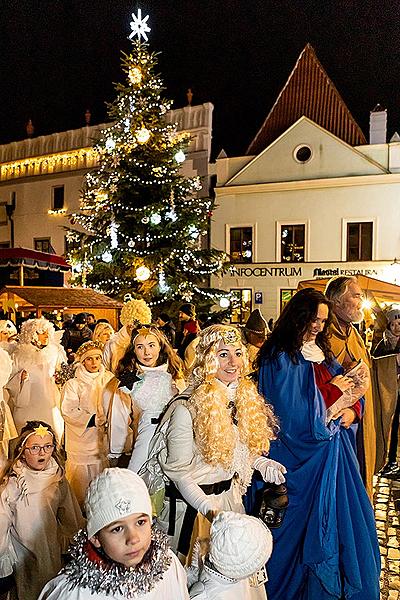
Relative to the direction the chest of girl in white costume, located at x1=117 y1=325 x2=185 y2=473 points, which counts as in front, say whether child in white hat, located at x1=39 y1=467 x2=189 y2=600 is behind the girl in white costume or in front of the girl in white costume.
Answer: in front

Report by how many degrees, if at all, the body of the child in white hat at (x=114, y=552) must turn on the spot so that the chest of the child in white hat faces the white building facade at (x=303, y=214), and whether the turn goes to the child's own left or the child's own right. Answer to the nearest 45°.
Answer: approximately 135° to the child's own left

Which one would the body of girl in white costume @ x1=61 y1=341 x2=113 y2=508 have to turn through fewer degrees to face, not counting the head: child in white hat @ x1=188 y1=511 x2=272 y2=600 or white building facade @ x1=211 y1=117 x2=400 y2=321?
the child in white hat

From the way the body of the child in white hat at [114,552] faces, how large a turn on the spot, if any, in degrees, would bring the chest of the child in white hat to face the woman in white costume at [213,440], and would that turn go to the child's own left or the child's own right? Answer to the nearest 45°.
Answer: approximately 90° to the child's own left

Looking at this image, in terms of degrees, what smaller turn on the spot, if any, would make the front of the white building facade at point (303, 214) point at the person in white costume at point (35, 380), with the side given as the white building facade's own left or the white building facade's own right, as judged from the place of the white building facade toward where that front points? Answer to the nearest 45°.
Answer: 0° — it already faces them

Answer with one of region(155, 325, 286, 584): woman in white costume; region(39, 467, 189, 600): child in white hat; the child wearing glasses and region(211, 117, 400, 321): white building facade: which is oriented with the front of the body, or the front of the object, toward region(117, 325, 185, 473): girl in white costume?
the white building facade

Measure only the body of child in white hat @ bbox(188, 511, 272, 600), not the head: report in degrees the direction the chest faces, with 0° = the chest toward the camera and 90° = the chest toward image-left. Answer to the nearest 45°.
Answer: approximately 225°

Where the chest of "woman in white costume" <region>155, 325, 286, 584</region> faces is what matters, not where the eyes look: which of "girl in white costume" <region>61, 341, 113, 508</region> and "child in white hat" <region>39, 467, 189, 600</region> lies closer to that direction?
the child in white hat

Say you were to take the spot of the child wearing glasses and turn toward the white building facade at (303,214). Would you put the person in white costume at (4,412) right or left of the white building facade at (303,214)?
left

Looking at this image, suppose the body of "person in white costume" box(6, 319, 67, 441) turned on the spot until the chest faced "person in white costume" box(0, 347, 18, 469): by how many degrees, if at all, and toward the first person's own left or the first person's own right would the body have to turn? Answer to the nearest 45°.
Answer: approximately 45° to the first person's own right

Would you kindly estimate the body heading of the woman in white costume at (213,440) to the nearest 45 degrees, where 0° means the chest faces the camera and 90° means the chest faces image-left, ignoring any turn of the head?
approximately 315°

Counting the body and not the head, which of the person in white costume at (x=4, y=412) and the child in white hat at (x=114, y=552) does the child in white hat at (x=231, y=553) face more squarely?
the person in white costume

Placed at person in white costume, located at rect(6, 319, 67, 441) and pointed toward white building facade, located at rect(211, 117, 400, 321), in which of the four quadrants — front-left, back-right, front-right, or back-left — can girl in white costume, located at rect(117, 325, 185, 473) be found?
back-right
